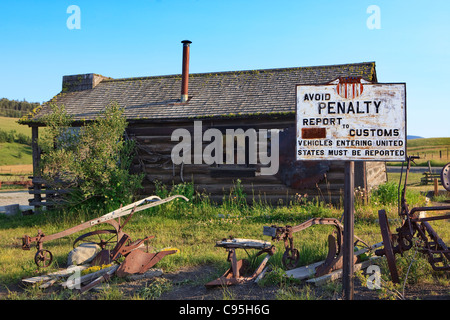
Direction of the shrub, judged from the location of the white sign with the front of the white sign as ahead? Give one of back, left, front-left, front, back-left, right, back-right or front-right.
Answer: back-right

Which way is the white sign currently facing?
toward the camera
